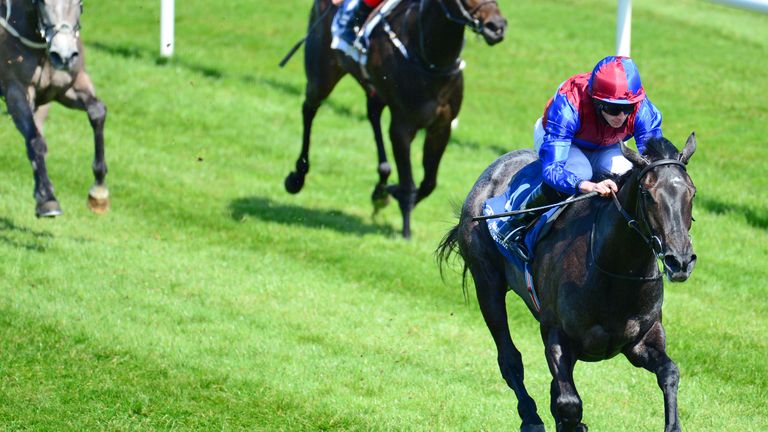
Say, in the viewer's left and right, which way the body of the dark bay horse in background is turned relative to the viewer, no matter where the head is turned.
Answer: facing the viewer and to the right of the viewer

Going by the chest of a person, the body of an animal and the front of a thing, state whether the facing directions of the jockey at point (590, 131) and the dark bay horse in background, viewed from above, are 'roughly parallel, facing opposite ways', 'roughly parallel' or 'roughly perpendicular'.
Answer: roughly parallel

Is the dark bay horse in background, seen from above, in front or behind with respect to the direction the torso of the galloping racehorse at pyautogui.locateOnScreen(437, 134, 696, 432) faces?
behind

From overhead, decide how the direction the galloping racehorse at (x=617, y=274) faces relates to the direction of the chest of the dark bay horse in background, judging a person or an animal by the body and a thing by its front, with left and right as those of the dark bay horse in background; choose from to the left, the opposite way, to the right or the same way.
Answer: the same way

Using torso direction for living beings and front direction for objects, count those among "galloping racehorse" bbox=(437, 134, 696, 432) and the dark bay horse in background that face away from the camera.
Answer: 0

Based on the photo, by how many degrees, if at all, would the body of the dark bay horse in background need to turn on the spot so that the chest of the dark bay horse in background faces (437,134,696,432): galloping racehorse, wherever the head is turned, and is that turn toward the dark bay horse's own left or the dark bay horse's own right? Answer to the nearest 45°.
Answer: approximately 45° to the dark bay horse's own right

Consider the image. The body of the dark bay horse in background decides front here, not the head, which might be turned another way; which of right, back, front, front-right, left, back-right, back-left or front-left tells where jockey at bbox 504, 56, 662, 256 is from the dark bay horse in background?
front-right

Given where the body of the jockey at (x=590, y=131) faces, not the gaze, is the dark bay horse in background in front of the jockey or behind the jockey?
behind
